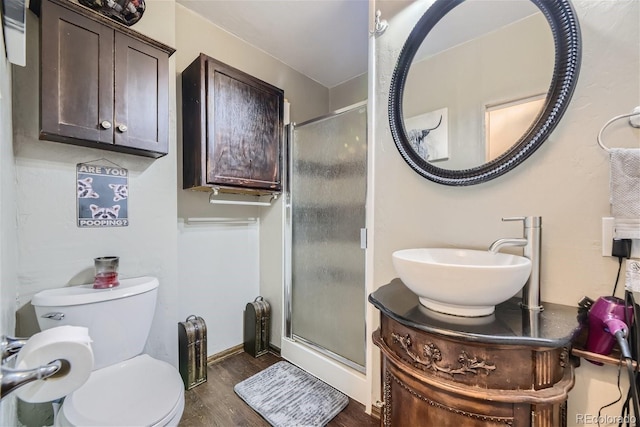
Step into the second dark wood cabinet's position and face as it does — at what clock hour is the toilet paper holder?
The toilet paper holder is roughly at 2 o'clock from the second dark wood cabinet.

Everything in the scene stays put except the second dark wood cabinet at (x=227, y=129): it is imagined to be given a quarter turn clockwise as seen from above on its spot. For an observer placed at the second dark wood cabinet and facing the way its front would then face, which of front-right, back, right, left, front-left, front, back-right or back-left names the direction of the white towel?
left

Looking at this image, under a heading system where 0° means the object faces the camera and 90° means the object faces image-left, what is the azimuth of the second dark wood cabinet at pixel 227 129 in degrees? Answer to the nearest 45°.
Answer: approximately 315°

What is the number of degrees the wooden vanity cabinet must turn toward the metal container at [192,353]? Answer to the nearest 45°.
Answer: approximately 45° to its right

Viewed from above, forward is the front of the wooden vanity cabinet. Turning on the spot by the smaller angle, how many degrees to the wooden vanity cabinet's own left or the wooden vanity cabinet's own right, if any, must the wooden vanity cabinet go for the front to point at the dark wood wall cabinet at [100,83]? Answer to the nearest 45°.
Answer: approximately 45° to the wooden vanity cabinet's own right

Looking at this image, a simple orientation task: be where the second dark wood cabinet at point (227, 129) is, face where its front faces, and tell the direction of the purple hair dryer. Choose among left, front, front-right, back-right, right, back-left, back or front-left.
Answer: front

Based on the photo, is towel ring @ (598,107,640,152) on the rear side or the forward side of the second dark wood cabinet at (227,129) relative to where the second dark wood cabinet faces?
on the forward side

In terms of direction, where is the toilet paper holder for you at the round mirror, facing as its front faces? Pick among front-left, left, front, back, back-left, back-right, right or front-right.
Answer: front

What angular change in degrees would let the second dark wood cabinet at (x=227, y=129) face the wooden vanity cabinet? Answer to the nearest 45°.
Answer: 0° — it already faces it

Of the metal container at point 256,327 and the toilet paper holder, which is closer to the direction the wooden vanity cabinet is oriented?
the toilet paper holder

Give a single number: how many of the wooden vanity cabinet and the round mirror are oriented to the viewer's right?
0

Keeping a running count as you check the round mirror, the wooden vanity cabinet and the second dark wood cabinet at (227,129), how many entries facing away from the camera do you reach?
0

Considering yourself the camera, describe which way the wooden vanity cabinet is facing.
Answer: facing the viewer and to the left of the viewer
